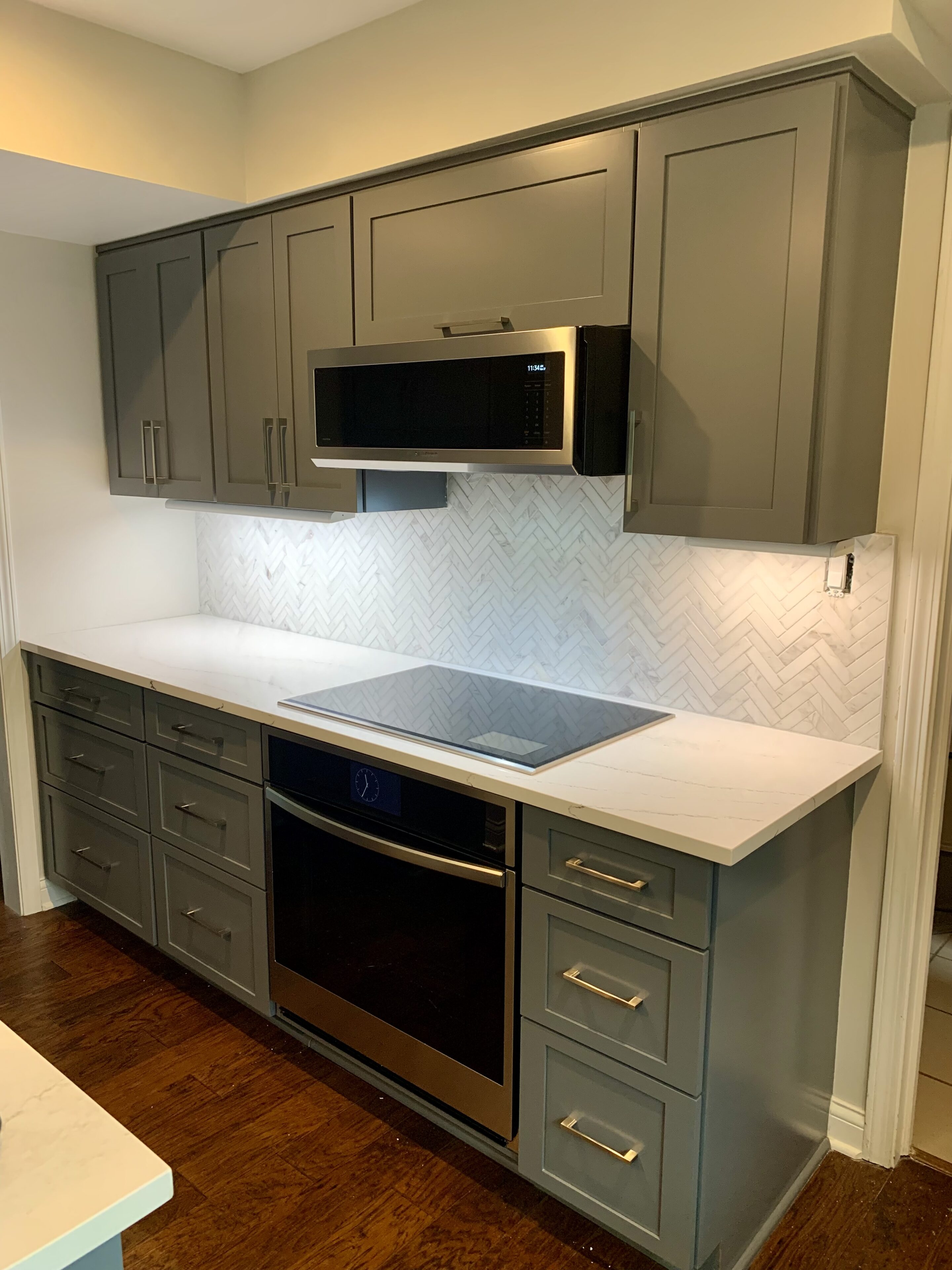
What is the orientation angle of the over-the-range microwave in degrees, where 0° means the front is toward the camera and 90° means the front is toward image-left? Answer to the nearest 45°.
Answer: approximately 45°

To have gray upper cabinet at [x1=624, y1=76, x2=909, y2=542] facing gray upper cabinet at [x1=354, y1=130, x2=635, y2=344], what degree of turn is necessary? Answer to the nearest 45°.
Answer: approximately 45° to its right

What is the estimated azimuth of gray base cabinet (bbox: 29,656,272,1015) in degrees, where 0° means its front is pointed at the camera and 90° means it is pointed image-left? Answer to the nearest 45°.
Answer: approximately 45°

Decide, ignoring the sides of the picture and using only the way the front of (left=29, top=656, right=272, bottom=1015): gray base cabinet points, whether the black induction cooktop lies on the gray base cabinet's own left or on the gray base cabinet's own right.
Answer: on the gray base cabinet's own left

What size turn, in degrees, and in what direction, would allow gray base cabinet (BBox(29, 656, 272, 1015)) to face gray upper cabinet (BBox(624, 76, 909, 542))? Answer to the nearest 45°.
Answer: approximately 90° to its left

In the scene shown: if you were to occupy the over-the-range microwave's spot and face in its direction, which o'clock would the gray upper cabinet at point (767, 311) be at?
The gray upper cabinet is roughly at 8 o'clock from the over-the-range microwave.
